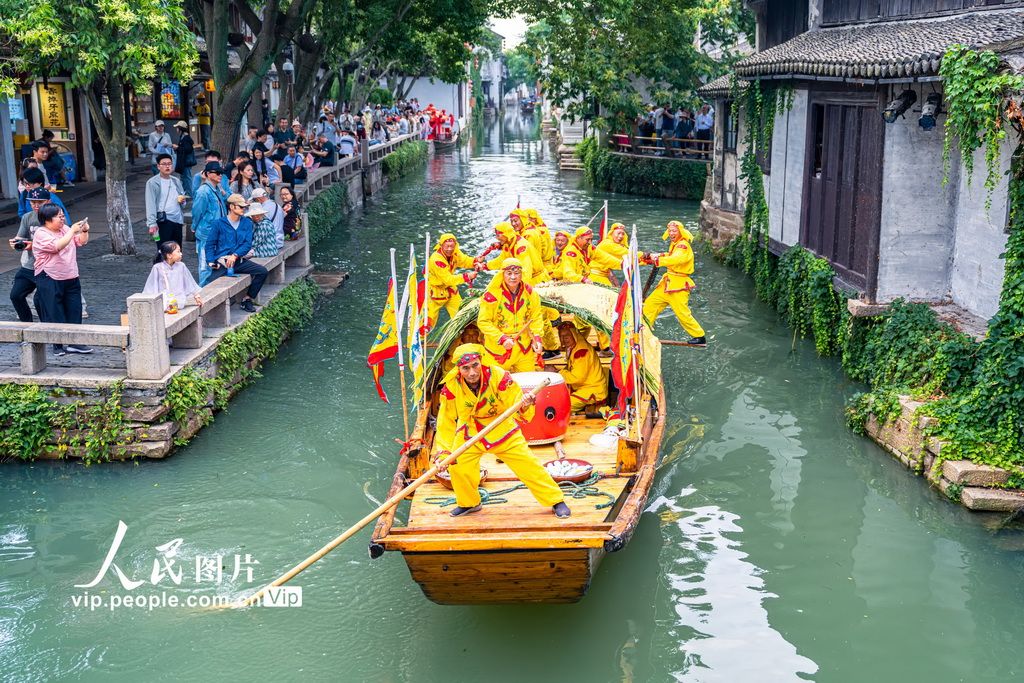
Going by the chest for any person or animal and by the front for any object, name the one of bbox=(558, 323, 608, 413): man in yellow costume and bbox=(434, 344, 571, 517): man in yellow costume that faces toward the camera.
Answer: bbox=(434, 344, 571, 517): man in yellow costume

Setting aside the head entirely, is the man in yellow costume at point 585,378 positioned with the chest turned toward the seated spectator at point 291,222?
no

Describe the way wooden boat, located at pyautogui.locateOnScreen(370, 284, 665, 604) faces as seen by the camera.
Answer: facing the viewer

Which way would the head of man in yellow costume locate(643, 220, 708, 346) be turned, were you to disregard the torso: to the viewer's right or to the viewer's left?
to the viewer's left

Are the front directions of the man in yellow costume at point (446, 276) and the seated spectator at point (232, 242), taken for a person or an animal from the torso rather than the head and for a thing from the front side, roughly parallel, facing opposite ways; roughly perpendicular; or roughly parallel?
roughly parallel

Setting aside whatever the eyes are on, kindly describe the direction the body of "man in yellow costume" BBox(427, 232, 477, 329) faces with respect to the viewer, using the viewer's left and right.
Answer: facing the viewer and to the right of the viewer

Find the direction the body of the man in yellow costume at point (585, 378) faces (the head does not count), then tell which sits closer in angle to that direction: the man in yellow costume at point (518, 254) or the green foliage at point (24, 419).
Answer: the green foliage

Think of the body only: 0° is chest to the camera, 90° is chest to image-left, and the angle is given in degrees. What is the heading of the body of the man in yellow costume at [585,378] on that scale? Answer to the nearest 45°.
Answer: approximately 90°

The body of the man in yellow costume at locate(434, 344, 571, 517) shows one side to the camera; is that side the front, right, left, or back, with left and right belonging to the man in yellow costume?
front

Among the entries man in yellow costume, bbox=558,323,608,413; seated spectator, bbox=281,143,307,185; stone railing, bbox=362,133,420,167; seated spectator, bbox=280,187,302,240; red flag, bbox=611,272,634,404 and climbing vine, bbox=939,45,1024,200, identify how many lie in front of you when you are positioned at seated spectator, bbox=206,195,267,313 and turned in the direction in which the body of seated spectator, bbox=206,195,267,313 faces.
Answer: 3

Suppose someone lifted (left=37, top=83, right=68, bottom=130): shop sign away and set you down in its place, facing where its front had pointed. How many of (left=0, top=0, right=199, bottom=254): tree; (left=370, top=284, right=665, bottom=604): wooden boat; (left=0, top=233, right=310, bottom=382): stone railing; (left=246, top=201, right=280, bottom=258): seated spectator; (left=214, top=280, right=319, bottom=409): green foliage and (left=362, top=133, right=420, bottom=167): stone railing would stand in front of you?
5

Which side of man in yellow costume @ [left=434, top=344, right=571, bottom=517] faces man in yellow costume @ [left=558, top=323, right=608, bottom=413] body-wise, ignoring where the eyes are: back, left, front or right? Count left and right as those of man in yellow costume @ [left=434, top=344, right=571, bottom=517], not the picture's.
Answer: back

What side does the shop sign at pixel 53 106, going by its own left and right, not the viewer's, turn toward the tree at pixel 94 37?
front

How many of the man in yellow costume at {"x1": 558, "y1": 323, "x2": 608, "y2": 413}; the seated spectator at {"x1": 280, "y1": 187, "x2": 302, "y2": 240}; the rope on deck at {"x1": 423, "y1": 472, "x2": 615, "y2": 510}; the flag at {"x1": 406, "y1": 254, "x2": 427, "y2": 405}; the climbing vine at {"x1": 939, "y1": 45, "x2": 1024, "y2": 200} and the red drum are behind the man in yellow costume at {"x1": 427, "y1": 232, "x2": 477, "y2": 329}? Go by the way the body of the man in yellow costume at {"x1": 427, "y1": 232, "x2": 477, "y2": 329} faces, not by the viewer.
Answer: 1

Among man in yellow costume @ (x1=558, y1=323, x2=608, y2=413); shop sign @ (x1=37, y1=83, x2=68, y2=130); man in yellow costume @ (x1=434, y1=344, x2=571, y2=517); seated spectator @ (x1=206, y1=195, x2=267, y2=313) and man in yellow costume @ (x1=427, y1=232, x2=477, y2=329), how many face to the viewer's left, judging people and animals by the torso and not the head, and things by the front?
1

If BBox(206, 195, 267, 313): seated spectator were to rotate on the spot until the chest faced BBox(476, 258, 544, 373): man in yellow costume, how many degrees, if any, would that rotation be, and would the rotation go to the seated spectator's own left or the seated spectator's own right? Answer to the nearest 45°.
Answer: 0° — they already face them

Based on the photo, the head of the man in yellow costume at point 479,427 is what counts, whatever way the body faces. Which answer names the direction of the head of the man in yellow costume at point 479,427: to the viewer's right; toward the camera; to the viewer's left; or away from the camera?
toward the camera

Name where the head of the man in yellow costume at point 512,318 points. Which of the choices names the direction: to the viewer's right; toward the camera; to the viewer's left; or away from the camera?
toward the camera

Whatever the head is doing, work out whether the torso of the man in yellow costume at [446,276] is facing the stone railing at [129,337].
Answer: no
